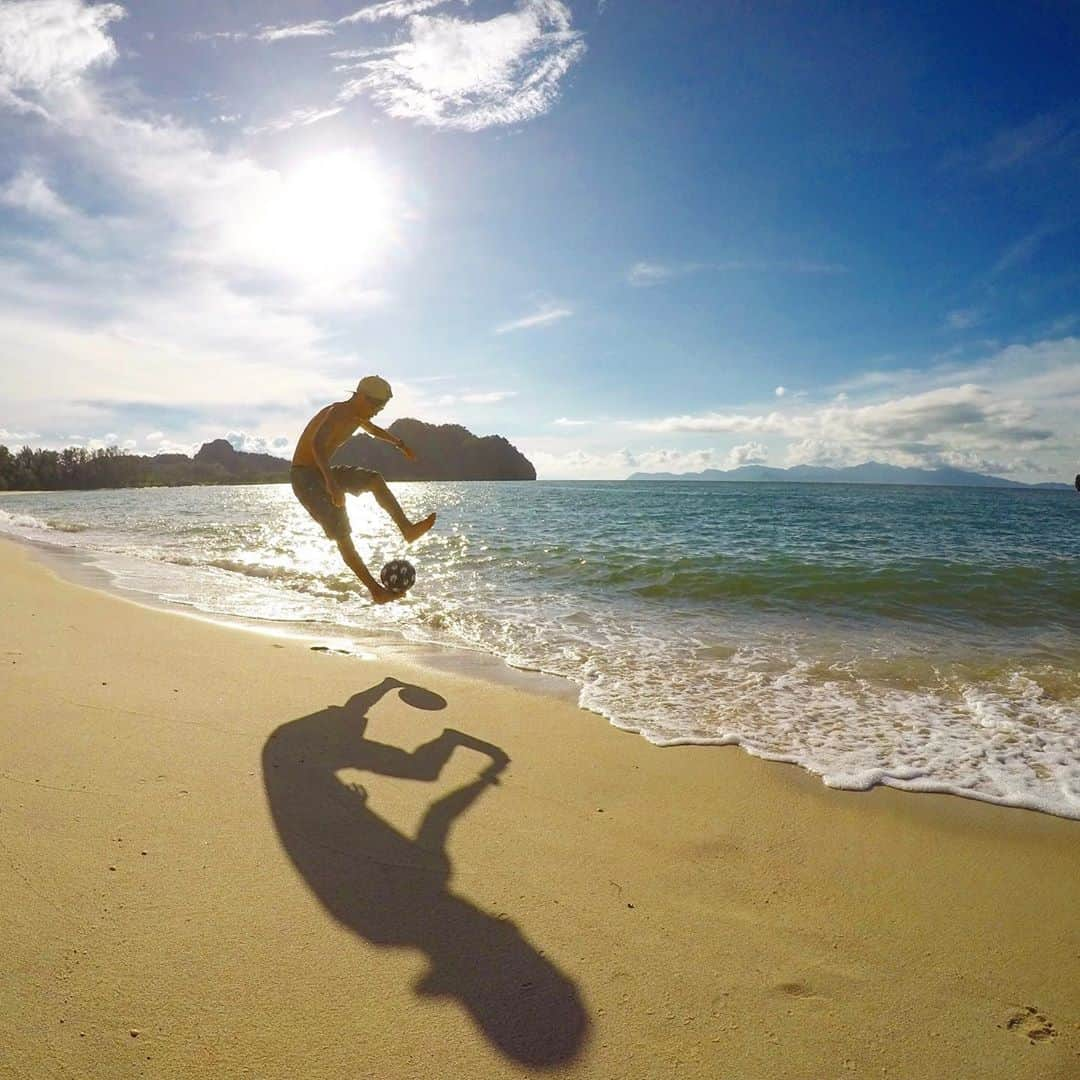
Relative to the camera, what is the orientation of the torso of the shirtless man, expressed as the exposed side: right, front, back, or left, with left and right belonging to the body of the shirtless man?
right
